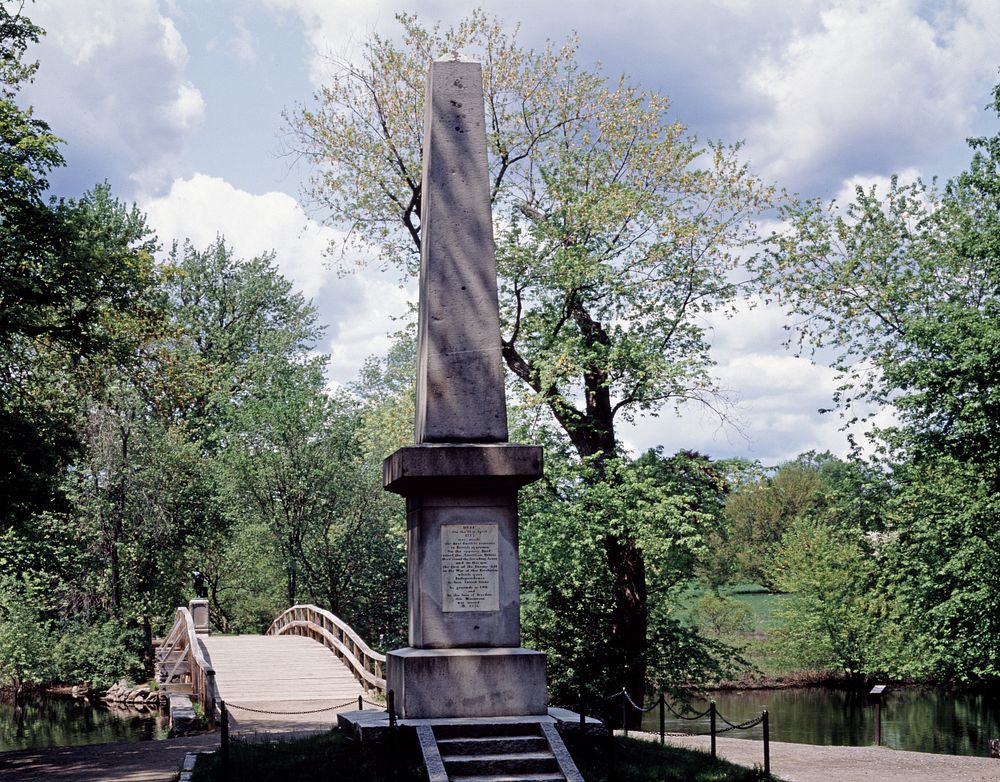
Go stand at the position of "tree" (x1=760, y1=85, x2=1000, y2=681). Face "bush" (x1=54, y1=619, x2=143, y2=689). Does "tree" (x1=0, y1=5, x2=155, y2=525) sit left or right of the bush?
left

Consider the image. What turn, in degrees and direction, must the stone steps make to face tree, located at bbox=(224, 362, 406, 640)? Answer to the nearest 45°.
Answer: approximately 180°

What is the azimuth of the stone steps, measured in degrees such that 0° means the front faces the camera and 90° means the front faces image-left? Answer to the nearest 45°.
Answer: approximately 0°

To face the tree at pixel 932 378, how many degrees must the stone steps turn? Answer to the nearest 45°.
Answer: approximately 135° to its left

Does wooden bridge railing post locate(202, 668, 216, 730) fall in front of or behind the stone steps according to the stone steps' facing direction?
behind

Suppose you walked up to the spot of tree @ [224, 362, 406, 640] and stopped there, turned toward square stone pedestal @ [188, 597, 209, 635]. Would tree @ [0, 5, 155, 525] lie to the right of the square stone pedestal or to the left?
left

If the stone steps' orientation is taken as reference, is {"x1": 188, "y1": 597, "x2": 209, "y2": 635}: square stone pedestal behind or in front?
behind

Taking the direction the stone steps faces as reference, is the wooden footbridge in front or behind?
behind
